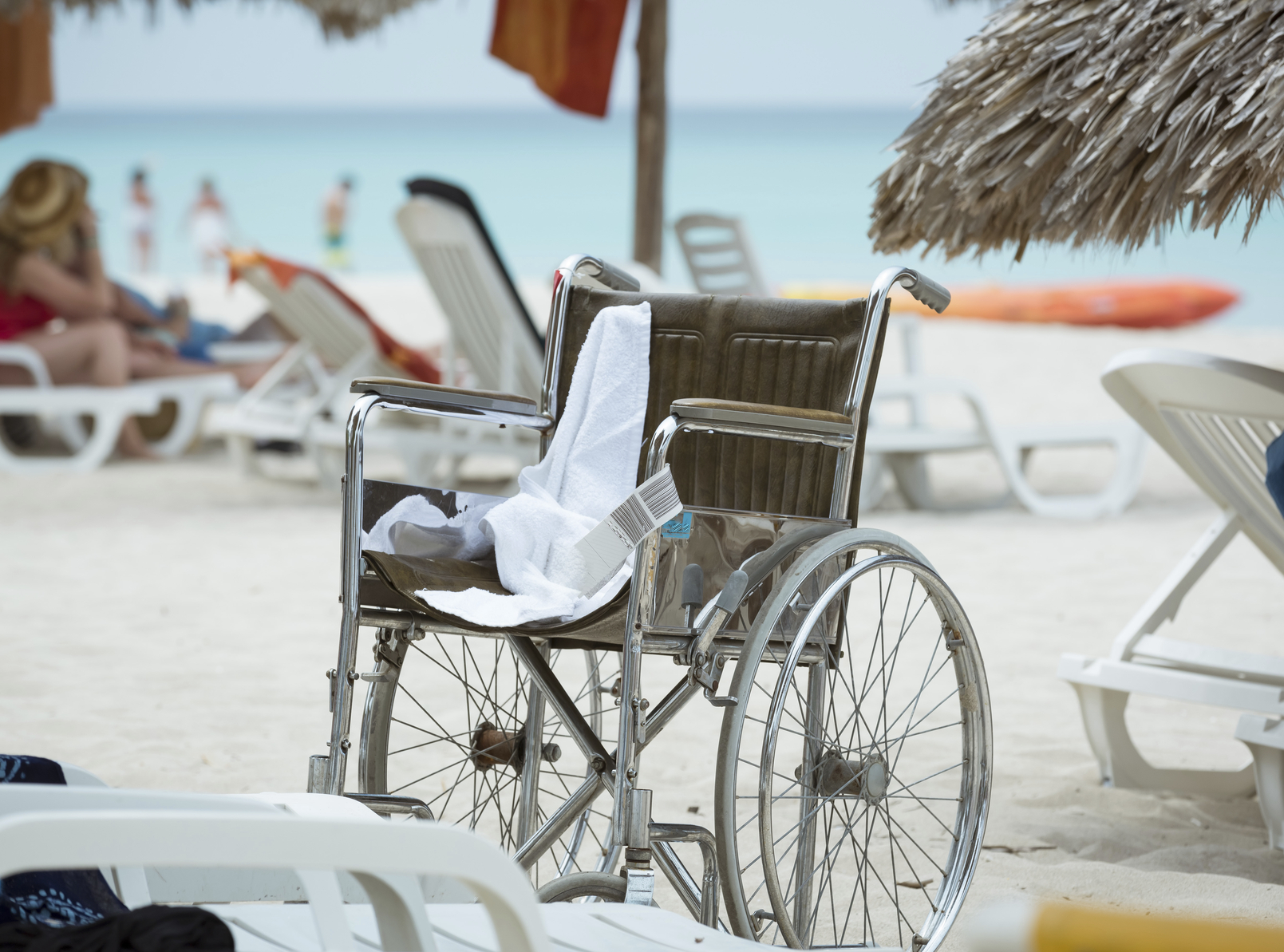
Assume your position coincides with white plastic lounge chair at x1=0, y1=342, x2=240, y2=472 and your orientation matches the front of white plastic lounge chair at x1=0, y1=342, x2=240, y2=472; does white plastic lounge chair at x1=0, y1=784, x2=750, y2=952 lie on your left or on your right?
on your right

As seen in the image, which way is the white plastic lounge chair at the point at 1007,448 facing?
to the viewer's right

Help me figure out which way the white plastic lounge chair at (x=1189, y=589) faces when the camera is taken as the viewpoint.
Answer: facing away from the viewer and to the right of the viewer

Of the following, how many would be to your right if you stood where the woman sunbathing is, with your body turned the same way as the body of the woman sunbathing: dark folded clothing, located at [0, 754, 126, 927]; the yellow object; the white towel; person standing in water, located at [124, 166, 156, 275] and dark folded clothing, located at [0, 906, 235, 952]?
4

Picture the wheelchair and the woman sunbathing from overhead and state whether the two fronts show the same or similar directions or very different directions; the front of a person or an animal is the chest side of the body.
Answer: very different directions

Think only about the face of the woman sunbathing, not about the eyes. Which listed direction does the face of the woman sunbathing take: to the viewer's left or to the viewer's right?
to the viewer's right

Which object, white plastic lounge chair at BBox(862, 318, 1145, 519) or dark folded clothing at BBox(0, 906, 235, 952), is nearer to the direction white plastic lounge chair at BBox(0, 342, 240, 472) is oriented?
the white plastic lounge chair

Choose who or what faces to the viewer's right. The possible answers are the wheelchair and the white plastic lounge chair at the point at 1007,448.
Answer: the white plastic lounge chair

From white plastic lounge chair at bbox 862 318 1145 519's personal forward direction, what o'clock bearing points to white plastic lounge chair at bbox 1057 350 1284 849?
white plastic lounge chair at bbox 1057 350 1284 849 is roughly at 3 o'clock from white plastic lounge chair at bbox 862 318 1145 519.

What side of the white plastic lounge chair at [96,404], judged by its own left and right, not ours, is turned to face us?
right

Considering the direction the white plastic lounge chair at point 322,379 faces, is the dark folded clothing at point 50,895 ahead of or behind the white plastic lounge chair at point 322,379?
behind

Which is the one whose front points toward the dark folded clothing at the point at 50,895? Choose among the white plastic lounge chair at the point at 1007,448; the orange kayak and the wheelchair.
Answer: the wheelchair
